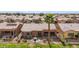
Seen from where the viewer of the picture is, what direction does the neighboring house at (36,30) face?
facing the viewer

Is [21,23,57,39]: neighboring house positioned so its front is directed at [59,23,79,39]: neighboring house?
no

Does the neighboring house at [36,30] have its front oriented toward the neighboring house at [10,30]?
no
